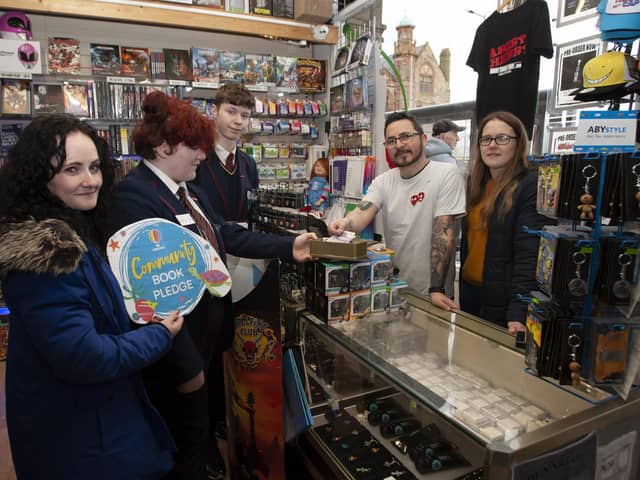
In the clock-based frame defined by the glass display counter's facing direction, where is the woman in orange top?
The woman in orange top is roughly at 5 o'clock from the glass display counter.

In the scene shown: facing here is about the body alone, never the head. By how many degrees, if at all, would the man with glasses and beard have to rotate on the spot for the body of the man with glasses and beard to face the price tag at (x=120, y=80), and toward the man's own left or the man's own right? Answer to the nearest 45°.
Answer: approximately 90° to the man's own right

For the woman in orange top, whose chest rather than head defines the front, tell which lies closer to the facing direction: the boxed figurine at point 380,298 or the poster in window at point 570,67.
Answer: the boxed figurine

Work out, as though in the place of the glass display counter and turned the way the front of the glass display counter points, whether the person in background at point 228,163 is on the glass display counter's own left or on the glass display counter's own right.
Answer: on the glass display counter's own right

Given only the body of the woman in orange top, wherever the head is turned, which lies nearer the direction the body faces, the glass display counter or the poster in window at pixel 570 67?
the glass display counter

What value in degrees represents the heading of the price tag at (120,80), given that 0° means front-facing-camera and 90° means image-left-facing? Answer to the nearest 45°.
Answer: approximately 0°

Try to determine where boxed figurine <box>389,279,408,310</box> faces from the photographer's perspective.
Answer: facing the viewer and to the right of the viewer

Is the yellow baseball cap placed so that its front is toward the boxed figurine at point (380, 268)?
yes

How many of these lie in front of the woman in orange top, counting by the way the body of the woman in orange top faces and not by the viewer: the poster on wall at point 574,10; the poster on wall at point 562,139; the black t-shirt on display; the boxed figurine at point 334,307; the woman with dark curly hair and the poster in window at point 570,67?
2

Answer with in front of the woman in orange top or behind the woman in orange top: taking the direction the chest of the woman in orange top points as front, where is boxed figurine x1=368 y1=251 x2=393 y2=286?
in front

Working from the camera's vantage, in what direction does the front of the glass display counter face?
facing the viewer and to the left of the viewer
